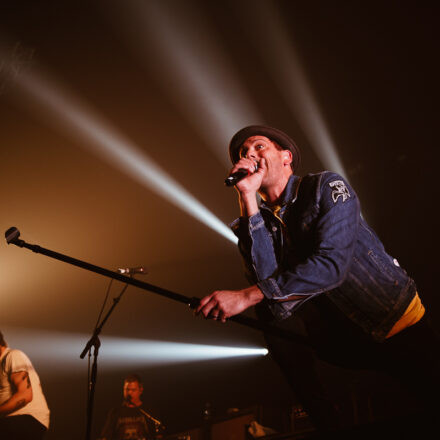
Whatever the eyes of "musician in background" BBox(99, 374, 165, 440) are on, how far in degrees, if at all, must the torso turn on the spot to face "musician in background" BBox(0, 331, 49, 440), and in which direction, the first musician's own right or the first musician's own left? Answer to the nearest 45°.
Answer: approximately 45° to the first musician's own right
